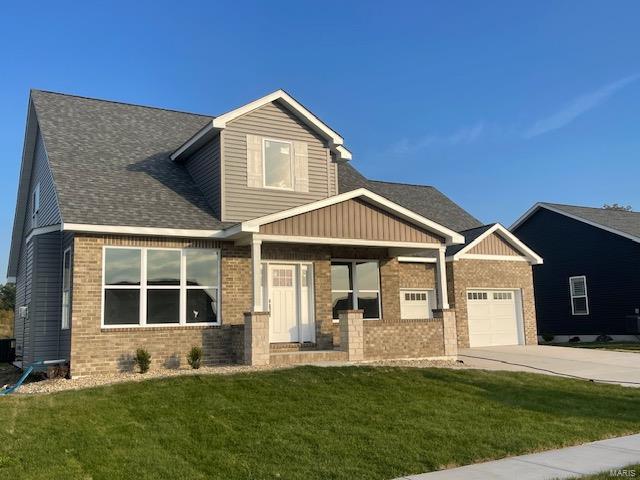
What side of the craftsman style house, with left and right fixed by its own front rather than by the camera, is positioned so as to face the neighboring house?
left

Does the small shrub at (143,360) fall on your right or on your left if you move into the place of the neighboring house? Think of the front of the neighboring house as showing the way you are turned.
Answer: on your right

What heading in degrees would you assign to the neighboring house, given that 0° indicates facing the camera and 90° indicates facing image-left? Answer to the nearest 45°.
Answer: approximately 315°

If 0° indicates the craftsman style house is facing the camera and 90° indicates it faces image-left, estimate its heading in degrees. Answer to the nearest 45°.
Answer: approximately 315°

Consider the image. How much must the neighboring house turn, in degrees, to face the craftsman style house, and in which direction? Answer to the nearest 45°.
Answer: approximately 90° to its right
